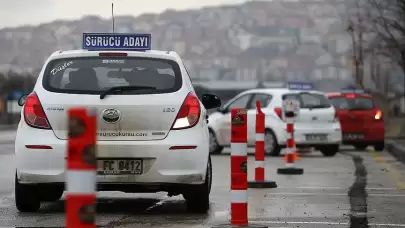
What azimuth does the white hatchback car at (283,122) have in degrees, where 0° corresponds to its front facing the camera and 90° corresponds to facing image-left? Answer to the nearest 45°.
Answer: approximately 135°

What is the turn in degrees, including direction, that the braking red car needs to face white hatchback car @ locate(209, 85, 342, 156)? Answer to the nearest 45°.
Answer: approximately 135° to its left

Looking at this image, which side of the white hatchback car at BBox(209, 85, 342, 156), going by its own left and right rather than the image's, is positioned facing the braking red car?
right

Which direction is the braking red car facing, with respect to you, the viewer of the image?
facing away from the viewer

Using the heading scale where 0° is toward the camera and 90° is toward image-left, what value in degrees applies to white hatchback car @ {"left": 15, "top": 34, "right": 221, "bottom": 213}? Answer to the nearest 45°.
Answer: approximately 180°

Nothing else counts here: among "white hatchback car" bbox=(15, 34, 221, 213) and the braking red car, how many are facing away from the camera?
2

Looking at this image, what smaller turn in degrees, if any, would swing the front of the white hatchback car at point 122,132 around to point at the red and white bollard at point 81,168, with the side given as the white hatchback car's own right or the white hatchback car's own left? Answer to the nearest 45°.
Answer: approximately 180°

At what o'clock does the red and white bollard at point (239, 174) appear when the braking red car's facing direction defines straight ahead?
The red and white bollard is roughly at 6 o'clock from the braking red car.

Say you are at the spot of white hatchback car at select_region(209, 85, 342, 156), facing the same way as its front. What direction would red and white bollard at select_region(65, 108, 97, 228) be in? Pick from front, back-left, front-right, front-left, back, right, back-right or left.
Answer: back-left

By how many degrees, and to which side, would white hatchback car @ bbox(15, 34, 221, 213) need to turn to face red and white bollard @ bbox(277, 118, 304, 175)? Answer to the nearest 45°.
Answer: approximately 45° to its right

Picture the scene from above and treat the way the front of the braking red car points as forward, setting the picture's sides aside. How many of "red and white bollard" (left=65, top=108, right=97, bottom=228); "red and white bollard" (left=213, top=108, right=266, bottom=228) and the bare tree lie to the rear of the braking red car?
2

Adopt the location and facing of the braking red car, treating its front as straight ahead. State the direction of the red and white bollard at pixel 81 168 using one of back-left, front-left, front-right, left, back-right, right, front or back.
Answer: back
